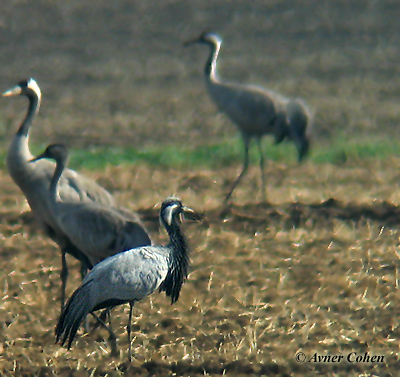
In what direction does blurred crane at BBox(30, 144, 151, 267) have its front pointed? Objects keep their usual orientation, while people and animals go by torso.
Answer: to the viewer's left

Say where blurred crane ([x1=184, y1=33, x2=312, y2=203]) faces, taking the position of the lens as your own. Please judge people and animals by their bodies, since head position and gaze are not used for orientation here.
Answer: facing to the left of the viewer

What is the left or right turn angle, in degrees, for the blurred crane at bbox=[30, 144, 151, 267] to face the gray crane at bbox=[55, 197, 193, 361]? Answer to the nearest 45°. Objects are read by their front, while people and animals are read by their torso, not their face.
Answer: approximately 90° to its left

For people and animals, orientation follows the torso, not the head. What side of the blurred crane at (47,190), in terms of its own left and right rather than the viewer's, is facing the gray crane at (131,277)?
left

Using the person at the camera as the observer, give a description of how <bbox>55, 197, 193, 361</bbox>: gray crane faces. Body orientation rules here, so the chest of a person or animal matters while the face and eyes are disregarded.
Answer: facing to the right of the viewer

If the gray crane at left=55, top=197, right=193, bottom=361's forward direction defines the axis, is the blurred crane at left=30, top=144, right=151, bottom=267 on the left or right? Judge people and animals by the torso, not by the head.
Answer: on its left

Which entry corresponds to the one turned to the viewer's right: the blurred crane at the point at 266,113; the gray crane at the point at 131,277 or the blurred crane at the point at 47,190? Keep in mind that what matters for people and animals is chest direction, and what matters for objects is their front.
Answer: the gray crane

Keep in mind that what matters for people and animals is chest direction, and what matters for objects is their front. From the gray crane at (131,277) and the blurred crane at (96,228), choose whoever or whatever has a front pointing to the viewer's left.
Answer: the blurred crane

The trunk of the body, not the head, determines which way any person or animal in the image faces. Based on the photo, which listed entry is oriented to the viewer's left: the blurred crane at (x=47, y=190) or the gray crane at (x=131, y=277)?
the blurred crane

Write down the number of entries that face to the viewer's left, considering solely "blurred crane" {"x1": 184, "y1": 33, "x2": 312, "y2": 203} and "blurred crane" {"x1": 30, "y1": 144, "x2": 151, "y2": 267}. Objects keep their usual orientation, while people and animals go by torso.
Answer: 2

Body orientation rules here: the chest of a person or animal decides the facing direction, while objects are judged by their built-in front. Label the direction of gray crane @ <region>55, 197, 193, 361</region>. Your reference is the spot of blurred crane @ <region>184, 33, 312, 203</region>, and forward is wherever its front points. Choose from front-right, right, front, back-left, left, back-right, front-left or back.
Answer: left

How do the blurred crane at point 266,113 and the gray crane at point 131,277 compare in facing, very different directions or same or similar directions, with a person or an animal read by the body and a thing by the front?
very different directions

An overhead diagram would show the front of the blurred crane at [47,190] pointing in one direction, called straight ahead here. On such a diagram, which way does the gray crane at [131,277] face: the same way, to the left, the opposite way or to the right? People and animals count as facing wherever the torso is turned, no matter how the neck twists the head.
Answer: the opposite way

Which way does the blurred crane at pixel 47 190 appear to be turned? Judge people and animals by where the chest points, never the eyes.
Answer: to the viewer's left
